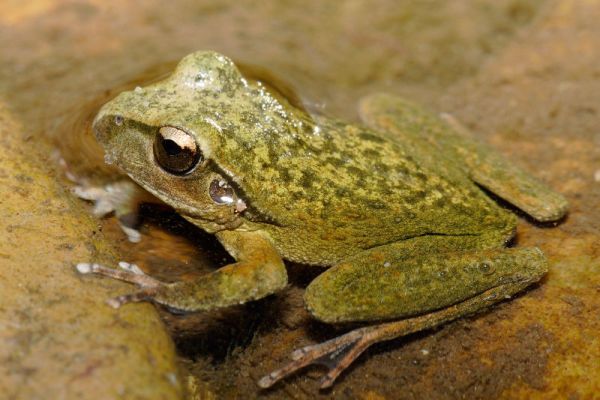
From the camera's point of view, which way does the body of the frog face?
to the viewer's left
